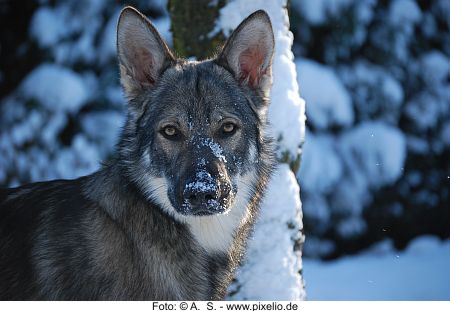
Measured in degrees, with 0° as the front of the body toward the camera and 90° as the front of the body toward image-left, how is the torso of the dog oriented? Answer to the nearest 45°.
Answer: approximately 315°

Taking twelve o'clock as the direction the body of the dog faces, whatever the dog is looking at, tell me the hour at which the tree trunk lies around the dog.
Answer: The tree trunk is roughly at 8 o'clock from the dog.
